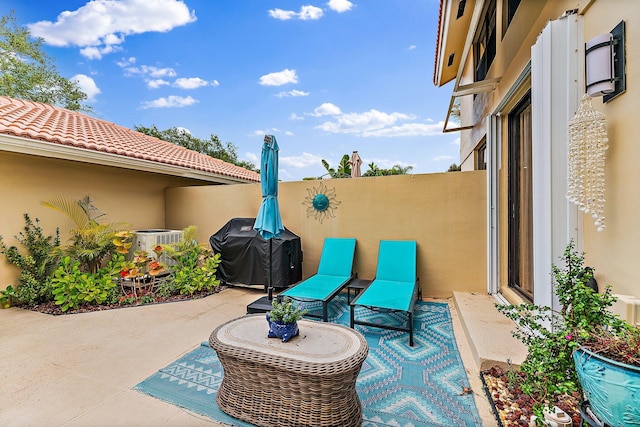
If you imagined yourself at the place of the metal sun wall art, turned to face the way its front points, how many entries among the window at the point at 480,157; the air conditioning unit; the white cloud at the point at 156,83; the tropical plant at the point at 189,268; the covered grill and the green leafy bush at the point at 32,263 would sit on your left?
1

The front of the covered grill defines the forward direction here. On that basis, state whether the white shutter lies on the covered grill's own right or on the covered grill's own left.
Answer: on the covered grill's own left

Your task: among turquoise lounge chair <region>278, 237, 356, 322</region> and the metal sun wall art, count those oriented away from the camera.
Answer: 0

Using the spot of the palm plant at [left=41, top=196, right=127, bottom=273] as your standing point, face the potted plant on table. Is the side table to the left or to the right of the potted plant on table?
left

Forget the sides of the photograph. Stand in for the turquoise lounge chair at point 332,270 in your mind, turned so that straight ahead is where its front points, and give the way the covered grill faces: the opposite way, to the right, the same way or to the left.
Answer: the same way

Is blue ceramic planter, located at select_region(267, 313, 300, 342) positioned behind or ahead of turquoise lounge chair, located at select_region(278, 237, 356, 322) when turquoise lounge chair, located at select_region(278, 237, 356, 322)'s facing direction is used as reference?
ahead

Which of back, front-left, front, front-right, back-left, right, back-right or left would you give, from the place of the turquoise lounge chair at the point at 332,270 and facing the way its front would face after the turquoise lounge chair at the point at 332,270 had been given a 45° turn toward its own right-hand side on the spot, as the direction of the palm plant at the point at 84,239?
front

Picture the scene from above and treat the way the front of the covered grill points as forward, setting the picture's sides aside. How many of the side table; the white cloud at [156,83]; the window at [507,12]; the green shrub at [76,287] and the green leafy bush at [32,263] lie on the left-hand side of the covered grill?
2

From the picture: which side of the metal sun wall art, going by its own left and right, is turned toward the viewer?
front

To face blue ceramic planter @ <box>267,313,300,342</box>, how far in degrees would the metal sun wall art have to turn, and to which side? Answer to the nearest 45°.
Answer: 0° — it already faces it

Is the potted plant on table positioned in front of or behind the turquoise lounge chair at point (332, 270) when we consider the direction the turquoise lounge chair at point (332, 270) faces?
in front

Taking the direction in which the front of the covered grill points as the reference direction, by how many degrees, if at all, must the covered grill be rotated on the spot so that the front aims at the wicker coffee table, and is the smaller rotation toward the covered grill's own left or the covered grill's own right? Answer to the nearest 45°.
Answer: approximately 45° to the covered grill's own left

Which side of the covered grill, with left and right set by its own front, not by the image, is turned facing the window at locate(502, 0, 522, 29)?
left

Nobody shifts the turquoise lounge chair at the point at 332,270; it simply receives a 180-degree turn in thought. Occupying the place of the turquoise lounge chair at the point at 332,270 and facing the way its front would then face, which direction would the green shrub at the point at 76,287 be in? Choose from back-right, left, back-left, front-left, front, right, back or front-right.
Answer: back-left

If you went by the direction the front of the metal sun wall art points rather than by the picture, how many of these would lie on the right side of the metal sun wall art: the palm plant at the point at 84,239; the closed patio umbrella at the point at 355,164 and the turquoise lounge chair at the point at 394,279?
1

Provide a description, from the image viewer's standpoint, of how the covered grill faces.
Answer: facing the viewer and to the left of the viewer

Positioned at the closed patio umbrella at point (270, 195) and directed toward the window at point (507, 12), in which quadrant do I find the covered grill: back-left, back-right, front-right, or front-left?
back-left

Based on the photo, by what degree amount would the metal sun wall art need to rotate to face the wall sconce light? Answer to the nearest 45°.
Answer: approximately 45° to its left

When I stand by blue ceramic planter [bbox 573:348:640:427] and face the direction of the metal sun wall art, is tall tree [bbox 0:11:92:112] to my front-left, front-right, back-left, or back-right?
front-left

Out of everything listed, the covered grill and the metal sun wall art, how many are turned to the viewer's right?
0

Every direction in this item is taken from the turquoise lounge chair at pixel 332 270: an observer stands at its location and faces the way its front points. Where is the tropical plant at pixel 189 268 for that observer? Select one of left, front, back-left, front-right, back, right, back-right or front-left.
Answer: front-right

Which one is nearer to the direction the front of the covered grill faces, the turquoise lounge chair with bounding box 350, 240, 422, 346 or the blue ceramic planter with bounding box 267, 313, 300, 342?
the blue ceramic planter
